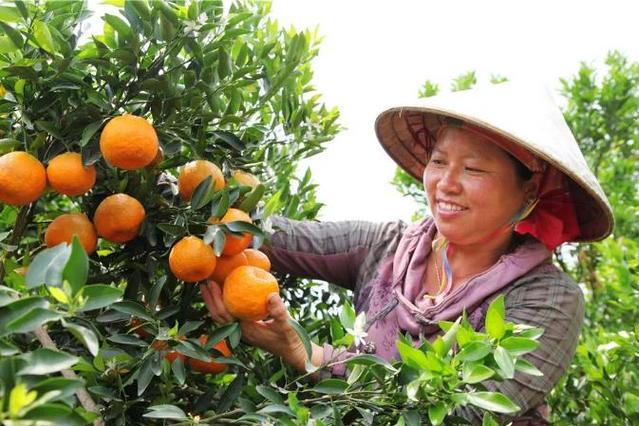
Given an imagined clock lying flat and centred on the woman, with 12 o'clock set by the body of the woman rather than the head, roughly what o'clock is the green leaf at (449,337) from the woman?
The green leaf is roughly at 11 o'clock from the woman.

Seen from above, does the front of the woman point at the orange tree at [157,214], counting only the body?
yes

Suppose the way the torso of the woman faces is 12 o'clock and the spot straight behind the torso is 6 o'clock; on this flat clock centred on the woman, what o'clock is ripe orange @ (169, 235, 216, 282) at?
The ripe orange is roughly at 12 o'clock from the woman.

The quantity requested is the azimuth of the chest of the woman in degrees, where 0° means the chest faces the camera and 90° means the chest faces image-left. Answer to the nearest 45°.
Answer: approximately 45°
